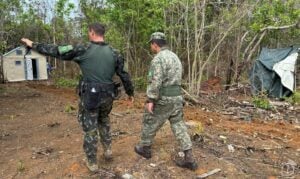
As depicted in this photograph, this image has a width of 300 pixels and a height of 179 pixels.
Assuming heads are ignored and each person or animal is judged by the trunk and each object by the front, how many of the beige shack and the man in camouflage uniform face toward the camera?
1

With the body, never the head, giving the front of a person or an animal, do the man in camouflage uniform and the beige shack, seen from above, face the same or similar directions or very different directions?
very different directions

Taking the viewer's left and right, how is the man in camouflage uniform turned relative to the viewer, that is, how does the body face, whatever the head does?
facing away from the viewer and to the left of the viewer

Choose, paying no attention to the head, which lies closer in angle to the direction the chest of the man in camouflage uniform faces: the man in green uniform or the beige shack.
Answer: the beige shack

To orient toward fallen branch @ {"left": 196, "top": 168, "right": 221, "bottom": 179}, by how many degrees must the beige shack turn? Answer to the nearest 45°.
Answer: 0° — it already faces it

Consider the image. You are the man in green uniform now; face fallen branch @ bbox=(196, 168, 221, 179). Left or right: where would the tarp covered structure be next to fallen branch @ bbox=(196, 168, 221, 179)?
left

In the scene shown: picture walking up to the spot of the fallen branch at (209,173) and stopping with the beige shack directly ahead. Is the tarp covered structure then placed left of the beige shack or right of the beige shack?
right
